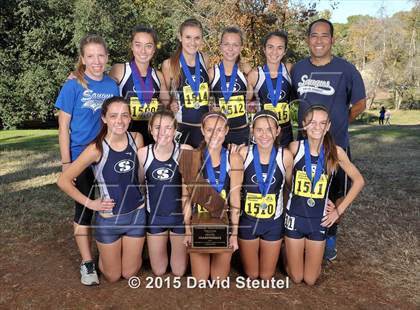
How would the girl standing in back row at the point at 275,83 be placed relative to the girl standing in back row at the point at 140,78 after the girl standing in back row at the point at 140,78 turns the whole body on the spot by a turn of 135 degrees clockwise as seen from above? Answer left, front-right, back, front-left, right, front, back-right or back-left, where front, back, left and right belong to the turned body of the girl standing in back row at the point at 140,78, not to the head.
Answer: back-right

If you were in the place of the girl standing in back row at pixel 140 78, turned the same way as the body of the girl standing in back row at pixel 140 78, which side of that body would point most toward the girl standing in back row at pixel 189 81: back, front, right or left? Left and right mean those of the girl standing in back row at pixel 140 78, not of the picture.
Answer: left

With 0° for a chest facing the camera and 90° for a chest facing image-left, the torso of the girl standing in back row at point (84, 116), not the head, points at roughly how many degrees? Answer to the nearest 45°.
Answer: approximately 315°

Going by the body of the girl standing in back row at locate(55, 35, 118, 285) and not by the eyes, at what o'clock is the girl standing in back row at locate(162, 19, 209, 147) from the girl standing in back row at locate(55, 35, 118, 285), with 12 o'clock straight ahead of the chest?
the girl standing in back row at locate(162, 19, 209, 147) is roughly at 10 o'clock from the girl standing in back row at locate(55, 35, 118, 285).

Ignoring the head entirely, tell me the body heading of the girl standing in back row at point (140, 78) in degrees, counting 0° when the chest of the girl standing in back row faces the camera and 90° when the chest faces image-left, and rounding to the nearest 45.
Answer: approximately 0°

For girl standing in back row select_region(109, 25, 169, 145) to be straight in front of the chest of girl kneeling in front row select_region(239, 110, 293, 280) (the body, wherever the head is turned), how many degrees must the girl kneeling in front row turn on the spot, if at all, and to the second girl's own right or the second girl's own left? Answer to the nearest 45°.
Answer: approximately 90° to the second girl's own right

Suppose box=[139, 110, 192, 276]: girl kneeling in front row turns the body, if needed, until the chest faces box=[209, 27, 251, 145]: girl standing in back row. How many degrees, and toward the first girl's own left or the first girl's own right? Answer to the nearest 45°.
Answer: approximately 135° to the first girl's own left

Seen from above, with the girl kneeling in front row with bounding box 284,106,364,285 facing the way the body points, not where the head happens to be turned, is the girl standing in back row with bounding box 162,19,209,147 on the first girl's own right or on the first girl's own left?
on the first girl's own right

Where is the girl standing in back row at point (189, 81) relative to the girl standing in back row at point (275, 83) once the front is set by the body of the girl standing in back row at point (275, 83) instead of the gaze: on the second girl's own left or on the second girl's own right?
on the second girl's own right

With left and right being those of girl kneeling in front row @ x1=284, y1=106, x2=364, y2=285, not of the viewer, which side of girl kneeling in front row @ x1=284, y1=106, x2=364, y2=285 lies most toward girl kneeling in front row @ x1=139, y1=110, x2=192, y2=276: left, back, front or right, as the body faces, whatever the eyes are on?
right
